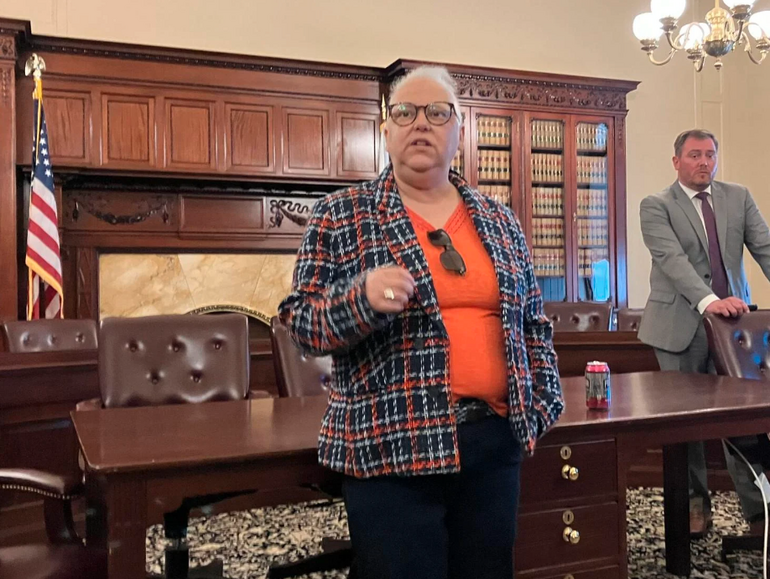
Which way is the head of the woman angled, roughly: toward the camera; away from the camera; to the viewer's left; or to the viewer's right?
toward the camera

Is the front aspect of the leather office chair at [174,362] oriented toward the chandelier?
no

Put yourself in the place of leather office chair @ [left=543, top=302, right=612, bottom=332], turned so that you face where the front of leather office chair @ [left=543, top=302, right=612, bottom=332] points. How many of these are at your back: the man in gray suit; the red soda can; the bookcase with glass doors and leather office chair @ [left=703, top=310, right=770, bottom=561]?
1

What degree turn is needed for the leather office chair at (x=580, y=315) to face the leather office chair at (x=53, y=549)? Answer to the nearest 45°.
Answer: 0° — it already faces it

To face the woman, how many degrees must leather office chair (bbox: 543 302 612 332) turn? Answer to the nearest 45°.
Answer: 0° — it already faces them

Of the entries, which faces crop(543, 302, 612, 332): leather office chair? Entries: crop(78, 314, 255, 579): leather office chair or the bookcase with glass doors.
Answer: the bookcase with glass doors

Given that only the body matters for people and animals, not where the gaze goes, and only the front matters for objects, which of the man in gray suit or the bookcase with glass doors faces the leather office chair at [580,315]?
the bookcase with glass doors

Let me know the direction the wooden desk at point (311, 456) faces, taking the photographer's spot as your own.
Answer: facing the viewer

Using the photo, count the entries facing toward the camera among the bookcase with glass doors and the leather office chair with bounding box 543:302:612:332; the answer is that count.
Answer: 2

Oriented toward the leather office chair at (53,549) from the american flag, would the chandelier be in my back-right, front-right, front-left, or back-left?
front-left

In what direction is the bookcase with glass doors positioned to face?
toward the camera

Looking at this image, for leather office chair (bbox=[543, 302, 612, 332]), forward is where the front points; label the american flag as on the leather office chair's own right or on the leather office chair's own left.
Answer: on the leather office chair's own right

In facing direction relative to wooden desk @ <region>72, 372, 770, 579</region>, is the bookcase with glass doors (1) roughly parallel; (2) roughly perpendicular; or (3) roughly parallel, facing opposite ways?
roughly parallel

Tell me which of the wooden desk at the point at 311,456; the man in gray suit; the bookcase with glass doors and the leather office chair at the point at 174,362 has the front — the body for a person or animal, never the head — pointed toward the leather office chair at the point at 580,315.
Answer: the bookcase with glass doors
